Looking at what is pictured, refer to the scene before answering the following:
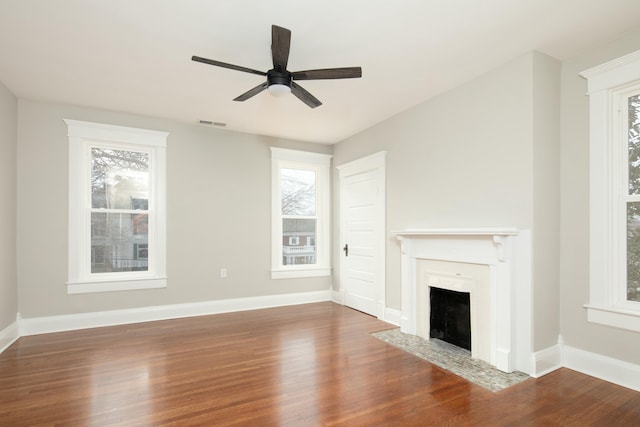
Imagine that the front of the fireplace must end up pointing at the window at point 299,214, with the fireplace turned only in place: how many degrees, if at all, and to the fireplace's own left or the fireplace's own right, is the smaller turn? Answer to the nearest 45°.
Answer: approximately 90° to the fireplace's own right

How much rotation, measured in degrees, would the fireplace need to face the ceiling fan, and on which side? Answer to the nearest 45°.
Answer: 0° — it already faces it

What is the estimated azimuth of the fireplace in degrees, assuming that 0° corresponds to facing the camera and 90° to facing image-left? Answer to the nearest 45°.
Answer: approximately 45°

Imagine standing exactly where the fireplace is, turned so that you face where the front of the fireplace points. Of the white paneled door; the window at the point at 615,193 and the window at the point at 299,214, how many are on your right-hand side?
2

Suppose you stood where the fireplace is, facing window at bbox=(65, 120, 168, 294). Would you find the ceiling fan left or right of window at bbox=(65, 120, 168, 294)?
left

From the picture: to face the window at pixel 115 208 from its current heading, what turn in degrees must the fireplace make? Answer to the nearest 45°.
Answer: approximately 45° to its right

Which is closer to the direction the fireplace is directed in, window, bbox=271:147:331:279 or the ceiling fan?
the ceiling fan

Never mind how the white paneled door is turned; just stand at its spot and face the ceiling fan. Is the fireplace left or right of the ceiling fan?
left

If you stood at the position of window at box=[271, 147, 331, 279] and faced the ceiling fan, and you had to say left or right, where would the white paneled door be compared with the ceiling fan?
left

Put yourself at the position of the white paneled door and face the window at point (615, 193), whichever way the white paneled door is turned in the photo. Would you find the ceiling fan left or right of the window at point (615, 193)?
right

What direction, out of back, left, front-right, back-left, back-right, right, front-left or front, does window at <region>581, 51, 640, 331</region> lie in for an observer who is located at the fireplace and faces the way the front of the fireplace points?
back-left

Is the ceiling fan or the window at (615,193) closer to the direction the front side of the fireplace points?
the ceiling fan

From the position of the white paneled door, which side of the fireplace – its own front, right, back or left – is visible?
right
